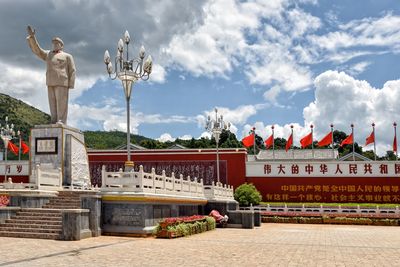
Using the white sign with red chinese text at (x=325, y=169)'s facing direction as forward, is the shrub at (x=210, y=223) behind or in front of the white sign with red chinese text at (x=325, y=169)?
in front

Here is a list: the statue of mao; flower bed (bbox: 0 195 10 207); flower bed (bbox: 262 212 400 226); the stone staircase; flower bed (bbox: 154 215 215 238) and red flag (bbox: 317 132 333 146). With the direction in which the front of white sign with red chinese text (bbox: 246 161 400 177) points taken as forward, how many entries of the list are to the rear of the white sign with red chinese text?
1

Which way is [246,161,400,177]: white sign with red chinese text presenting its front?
toward the camera

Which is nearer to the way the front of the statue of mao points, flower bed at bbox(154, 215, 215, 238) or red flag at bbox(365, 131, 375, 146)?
the flower bed

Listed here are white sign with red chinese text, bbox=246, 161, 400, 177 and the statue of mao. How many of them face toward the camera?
2

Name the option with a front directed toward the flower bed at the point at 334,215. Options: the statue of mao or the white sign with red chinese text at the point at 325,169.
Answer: the white sign with red chinese text

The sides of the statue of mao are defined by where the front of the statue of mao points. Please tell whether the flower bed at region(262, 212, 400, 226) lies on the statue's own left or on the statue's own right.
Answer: on the statue's own left

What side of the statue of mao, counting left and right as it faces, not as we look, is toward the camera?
front

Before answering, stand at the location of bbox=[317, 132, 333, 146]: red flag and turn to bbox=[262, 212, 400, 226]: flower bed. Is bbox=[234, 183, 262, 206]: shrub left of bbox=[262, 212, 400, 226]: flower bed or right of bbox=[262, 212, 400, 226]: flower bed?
right

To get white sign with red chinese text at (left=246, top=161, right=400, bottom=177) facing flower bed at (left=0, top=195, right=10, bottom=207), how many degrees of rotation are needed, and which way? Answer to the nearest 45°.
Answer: approximately 45° to its right

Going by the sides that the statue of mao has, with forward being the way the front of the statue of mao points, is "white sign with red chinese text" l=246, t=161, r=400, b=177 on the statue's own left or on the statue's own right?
on the statue's own left

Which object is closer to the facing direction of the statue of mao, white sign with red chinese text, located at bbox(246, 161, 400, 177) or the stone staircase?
the stone staircase

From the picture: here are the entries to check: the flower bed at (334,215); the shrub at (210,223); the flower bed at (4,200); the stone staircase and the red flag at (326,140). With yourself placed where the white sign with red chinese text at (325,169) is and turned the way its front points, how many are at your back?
1
